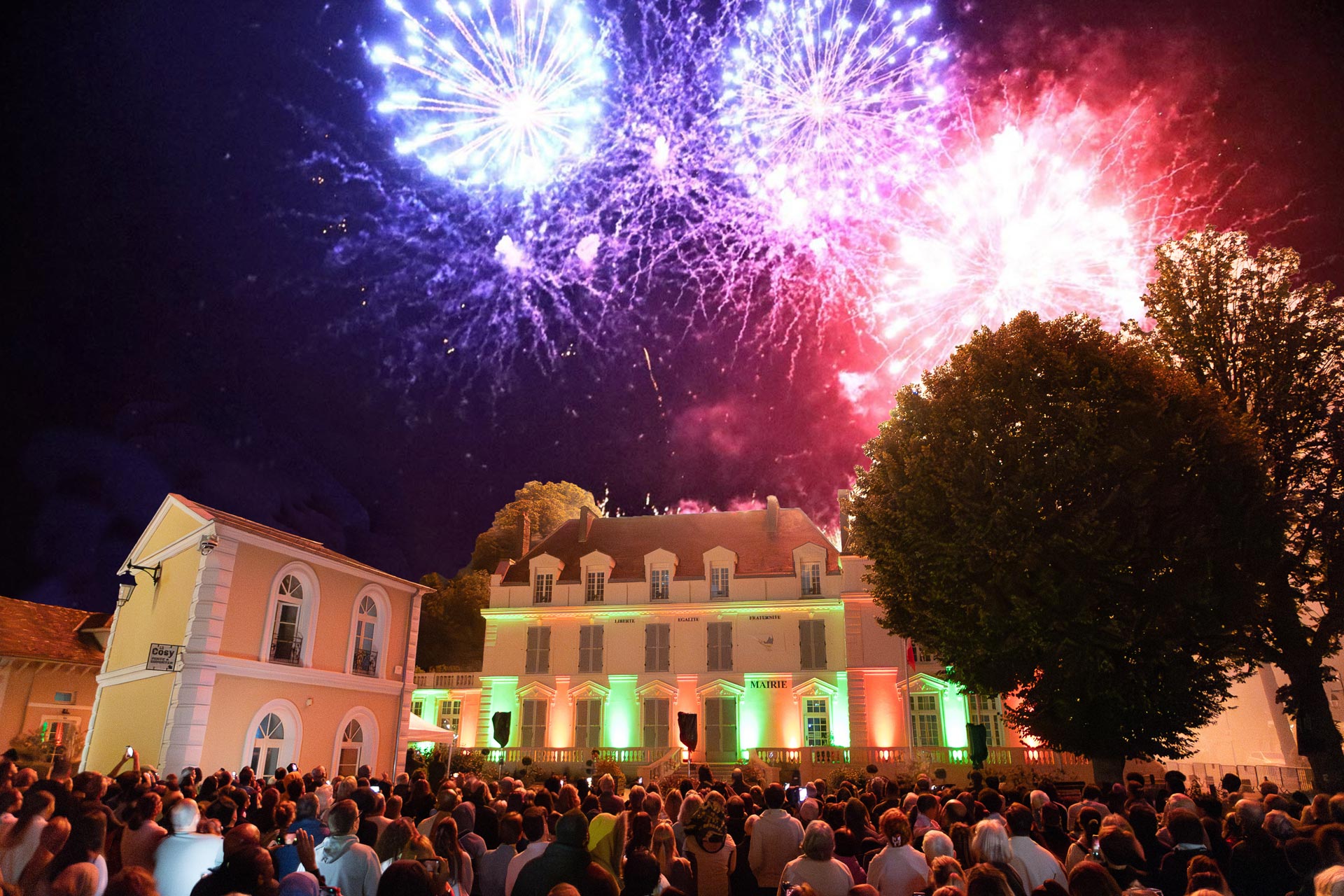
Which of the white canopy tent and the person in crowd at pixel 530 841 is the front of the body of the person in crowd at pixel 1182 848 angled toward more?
the white canopy tent

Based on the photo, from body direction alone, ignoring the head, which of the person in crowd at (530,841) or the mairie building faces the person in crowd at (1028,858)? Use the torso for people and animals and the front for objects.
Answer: the mairie building

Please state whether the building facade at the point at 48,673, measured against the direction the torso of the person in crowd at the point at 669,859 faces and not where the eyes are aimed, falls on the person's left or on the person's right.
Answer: on the person's left

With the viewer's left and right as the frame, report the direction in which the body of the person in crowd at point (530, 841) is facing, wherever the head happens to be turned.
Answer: facing away from the viewer

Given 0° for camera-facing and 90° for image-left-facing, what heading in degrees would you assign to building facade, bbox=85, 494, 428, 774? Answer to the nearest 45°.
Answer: approximately 315°

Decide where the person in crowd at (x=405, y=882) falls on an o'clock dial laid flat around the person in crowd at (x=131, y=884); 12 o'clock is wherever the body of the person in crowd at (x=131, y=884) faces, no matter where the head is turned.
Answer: the person in crowd at (x=405, y=882) is roughly at 3 o'clock from the person in crowd at (x=131, y=884).

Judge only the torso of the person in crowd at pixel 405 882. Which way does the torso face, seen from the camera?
away from the camera

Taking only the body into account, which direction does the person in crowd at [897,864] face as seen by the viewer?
away from the camera

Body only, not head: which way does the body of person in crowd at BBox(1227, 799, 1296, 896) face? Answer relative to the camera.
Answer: away from the camera

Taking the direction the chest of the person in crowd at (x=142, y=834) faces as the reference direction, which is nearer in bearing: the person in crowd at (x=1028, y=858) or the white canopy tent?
the white canopy tent

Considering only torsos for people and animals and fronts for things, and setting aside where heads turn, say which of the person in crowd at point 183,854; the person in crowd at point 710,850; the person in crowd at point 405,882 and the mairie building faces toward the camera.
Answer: the mairie building

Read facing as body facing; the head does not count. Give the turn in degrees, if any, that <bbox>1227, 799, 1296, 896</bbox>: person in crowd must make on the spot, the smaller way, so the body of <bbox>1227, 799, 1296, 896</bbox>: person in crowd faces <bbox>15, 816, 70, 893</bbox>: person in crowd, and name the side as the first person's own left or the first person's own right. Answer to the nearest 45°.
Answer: approximately 135° to the first person's own left

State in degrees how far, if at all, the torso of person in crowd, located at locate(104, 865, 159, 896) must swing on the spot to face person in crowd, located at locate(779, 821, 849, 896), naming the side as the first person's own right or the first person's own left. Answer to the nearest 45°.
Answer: approximately 90° to the first person's own right

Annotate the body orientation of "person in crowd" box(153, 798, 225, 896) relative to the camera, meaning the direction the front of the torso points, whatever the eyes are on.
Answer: away from the camera

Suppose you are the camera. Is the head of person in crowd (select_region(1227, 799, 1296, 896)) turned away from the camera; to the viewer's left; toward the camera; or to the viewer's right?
away from the camera

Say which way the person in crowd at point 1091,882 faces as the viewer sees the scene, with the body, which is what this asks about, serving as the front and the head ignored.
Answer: away from the camera

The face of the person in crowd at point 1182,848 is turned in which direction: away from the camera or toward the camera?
away from the camera

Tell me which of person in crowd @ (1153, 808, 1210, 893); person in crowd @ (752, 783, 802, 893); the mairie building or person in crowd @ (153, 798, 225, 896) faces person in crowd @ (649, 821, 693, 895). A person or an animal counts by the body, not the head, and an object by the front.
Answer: the mairie building
